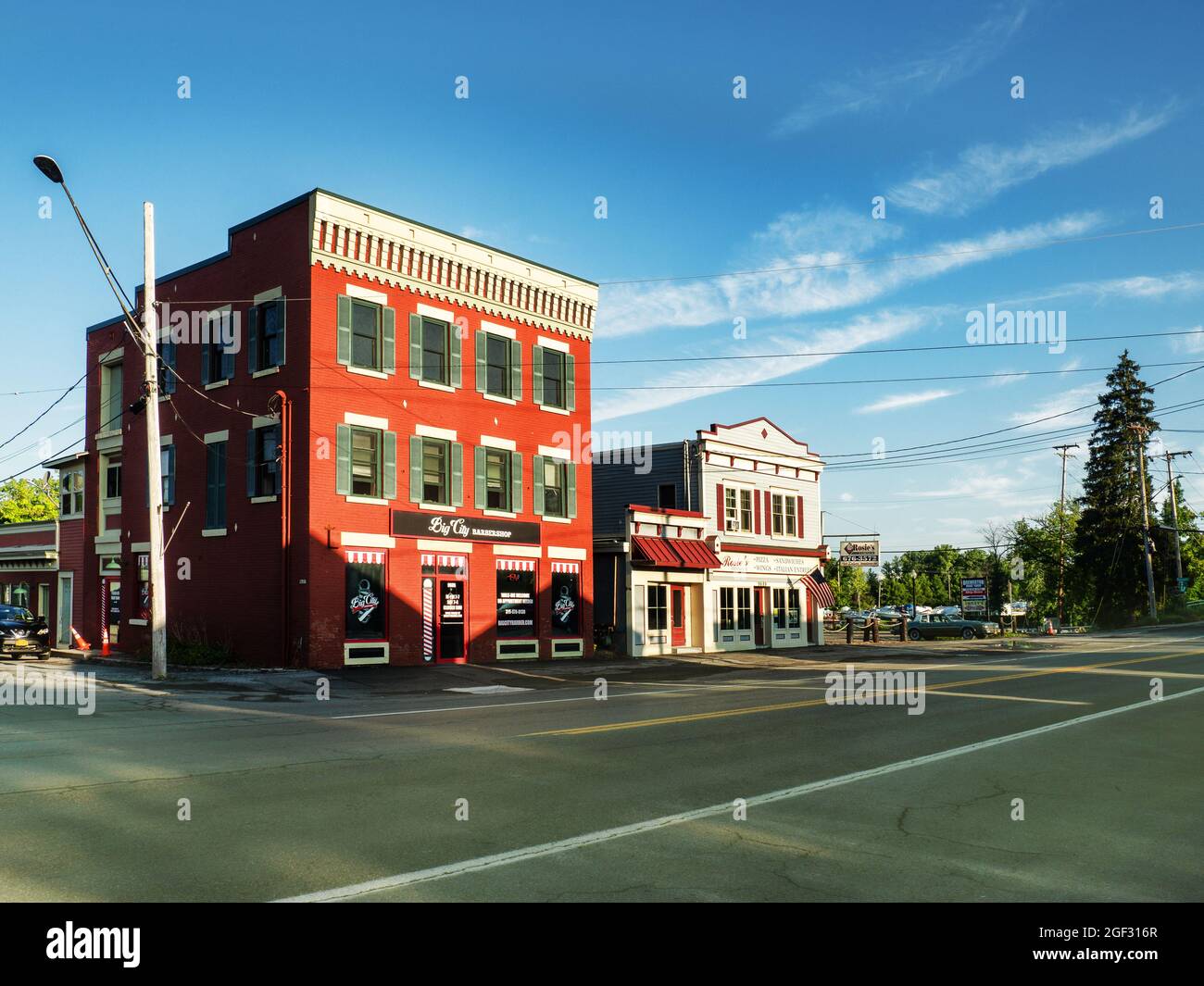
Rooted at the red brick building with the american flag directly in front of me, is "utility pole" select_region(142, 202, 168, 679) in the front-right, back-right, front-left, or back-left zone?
back-right

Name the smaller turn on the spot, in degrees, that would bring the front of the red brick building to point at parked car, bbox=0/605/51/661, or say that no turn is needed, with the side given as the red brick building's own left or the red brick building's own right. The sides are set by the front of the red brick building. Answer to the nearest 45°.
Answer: approximately 135° to the red brick building's own right

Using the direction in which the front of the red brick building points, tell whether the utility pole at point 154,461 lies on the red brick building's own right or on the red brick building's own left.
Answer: on the red brick building's own right

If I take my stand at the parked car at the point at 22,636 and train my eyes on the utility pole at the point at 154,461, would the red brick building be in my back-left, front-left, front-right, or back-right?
front-left

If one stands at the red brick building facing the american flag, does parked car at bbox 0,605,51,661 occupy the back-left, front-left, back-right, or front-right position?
back-left

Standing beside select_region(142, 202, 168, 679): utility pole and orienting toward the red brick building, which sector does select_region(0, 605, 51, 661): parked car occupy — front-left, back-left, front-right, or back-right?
front-left

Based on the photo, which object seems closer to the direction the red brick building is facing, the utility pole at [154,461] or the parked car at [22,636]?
the utility pole

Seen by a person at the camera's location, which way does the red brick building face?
facing the viewer and to the right of the viewer

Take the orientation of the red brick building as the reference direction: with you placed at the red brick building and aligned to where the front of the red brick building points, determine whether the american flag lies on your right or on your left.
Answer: on your left
